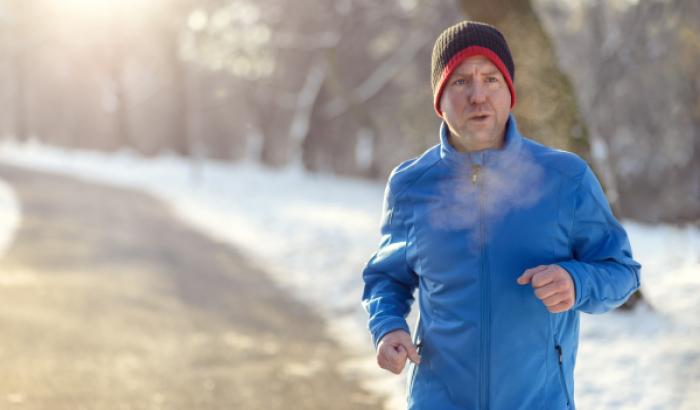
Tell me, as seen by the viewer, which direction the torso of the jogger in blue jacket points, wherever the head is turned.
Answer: toward the camera
